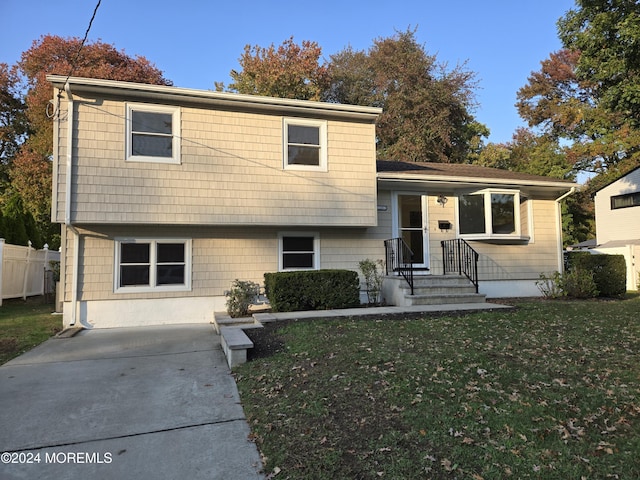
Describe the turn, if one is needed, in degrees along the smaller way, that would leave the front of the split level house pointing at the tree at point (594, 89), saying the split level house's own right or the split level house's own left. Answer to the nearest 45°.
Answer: approximately 135° to the split level house's own left

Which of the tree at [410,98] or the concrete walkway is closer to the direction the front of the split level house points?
the concrete walkway

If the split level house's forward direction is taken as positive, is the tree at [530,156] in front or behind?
behind

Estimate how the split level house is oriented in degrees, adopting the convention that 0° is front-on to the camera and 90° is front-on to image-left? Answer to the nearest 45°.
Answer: approximately 0°

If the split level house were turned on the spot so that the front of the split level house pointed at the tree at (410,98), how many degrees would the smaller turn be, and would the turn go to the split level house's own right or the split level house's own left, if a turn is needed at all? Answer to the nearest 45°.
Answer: approximately 135° to the split level house's own left

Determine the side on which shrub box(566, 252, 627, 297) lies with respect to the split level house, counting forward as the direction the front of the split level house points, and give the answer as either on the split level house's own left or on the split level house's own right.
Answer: on the split level house's own left

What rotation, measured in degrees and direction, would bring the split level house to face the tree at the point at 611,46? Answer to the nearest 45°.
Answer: approximately 90° to its left

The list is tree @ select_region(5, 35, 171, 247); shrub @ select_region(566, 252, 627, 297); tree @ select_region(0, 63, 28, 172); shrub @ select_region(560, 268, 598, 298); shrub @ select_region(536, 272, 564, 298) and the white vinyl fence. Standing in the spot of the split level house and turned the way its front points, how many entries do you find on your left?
3

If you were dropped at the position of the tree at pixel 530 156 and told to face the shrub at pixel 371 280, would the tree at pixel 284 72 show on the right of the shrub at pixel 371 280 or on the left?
right

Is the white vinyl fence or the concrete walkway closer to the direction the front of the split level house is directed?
the concrete walkway

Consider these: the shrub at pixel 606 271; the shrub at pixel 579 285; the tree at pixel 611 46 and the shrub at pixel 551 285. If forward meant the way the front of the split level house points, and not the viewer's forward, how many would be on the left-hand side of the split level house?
4

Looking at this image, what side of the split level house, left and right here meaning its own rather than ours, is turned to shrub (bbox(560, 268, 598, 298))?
left
